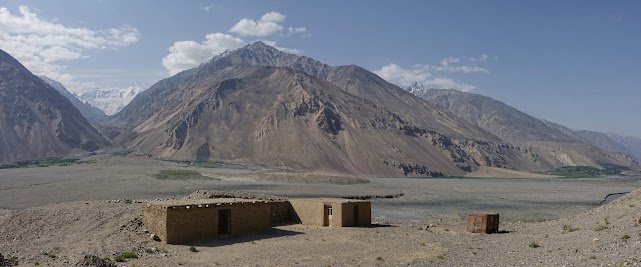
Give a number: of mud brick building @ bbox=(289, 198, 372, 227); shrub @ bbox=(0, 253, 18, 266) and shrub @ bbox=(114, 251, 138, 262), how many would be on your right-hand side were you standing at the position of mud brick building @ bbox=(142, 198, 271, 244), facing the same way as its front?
2

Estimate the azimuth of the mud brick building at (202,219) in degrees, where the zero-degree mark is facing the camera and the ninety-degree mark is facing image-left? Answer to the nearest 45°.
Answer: approximately 315°

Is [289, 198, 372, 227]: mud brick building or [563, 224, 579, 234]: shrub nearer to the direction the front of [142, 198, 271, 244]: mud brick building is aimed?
the shrub

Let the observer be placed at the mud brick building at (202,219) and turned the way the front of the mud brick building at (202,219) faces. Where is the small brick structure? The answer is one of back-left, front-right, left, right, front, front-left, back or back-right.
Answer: front-left

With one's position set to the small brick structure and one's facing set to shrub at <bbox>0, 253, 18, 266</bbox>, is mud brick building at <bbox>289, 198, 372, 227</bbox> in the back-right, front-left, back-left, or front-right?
front-right

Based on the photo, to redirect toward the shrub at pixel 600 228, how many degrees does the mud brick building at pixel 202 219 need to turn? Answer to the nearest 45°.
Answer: approximately 45° to its left

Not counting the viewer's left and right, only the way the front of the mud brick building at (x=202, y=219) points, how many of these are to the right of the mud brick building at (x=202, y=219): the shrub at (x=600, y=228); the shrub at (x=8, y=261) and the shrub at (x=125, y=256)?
2

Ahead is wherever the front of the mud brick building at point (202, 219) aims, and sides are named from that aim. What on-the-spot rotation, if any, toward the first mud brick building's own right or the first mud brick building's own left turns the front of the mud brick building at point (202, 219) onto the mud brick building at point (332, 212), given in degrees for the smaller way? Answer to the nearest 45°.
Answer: approximately 90° to the first mud brick building's own left

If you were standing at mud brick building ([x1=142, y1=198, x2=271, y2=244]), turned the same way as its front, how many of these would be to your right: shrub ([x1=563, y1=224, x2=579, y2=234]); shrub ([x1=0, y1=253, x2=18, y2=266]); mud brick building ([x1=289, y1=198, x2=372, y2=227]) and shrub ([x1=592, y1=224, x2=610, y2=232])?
1

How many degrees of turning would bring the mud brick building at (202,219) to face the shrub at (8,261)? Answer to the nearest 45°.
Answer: approximately 90° to its right

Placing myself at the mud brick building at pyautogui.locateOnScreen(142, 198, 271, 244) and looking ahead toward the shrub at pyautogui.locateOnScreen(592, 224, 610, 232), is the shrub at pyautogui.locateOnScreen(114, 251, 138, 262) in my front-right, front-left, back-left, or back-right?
back-right
